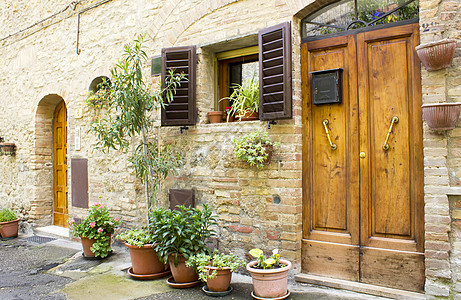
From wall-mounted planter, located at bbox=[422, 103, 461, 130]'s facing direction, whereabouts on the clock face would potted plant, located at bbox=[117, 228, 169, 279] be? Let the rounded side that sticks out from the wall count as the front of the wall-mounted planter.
The potted plant is roughly at 3 o'clock from the wall-mounted planter.

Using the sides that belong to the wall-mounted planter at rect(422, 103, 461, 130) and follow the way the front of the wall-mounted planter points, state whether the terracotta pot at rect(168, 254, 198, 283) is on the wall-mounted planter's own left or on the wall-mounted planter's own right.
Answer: on the wall-mounted planter's own right

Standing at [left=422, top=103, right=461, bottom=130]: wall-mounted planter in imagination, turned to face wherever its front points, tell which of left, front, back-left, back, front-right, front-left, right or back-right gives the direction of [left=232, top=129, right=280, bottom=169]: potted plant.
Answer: right

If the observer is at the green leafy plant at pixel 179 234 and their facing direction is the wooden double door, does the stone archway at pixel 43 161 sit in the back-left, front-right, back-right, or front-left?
back-left

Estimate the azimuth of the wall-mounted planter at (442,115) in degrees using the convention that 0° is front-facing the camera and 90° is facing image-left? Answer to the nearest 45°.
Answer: approximately 0°

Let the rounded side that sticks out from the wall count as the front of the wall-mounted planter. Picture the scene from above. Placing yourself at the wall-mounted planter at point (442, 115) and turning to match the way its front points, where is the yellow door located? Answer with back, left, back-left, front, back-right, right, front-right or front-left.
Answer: right

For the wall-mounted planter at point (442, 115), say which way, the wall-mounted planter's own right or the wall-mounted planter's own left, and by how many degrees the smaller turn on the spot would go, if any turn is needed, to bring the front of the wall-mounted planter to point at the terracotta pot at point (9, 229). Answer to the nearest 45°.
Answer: approximately 90° to the wall-mounted planter's own right

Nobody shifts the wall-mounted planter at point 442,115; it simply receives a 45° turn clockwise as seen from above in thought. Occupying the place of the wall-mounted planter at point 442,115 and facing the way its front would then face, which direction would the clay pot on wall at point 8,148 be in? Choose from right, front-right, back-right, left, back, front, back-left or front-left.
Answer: front-right

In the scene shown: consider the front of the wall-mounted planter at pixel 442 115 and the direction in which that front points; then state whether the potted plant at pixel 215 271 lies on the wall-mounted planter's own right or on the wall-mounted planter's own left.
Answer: on the wall-mounted planter's own right

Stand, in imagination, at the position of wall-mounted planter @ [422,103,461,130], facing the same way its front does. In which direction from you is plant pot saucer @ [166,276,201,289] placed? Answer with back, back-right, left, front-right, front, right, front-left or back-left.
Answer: right

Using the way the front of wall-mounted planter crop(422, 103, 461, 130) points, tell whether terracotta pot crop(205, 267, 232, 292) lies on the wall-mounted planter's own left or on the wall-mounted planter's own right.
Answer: on the wall-mounted planter's own right

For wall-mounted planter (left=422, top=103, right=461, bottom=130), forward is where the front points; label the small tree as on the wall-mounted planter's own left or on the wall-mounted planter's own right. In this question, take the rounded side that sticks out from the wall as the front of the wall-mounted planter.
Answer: on the wall-mounted planter's own right

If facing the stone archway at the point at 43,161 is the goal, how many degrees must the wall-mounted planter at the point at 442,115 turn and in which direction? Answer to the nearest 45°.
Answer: approximately 90° to its right
